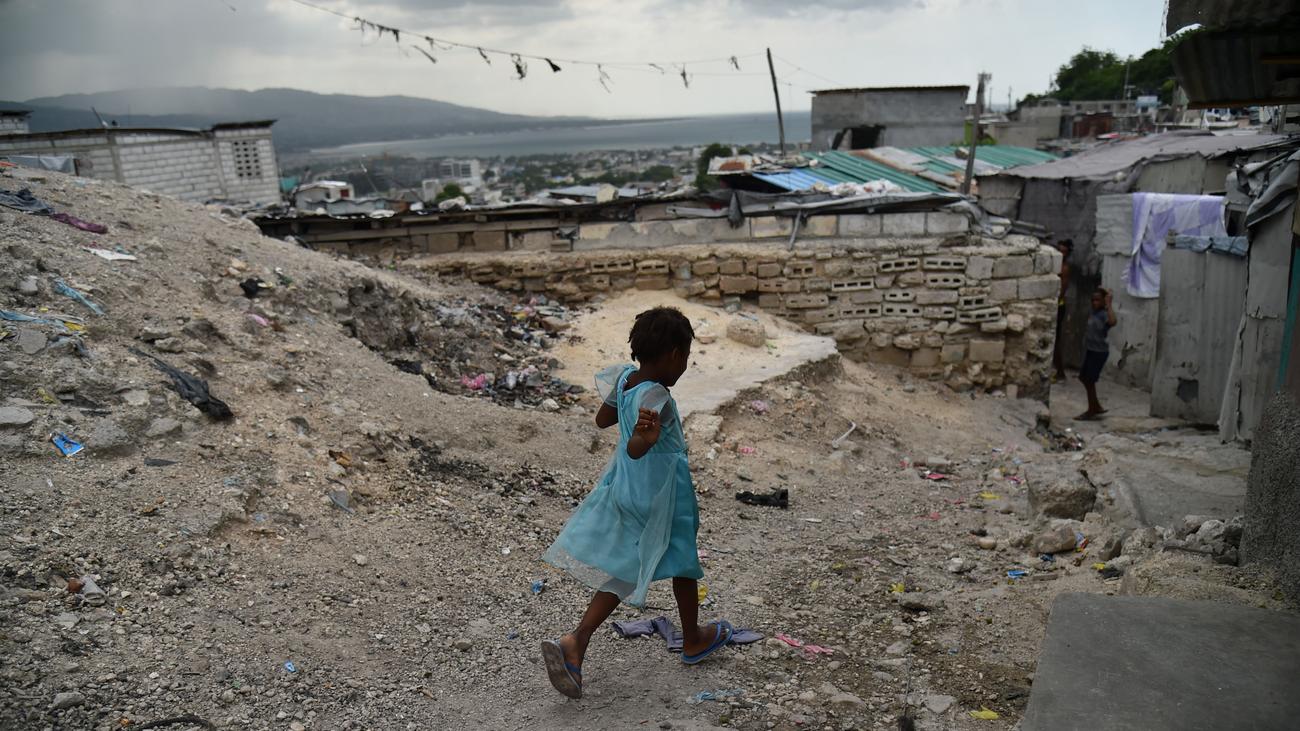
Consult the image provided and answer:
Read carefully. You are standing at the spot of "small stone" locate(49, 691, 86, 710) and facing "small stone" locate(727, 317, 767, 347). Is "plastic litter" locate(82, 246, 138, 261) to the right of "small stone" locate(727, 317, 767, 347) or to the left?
left

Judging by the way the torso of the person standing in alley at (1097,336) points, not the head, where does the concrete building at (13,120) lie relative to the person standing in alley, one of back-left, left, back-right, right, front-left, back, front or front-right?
front-right

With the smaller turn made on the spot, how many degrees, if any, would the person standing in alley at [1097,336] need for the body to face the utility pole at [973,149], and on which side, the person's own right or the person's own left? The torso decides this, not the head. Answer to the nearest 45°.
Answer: approximately 135° to the person's own right

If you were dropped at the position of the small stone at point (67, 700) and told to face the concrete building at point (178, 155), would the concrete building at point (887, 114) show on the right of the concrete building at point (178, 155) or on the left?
right

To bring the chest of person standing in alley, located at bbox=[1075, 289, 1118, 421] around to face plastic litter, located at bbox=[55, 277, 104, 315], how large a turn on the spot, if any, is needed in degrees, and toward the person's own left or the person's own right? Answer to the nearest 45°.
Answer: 0° — they already face it

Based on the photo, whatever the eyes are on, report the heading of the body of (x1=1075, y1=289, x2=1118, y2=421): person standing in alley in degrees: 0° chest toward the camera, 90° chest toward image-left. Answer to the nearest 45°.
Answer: approximately 45°

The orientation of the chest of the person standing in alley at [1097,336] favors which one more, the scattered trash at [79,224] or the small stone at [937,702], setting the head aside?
the scattered trash

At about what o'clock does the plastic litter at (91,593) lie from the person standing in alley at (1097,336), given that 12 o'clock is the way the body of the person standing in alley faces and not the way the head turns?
The plastic litter is roughly at 11 o'clock from the person standing in alley.

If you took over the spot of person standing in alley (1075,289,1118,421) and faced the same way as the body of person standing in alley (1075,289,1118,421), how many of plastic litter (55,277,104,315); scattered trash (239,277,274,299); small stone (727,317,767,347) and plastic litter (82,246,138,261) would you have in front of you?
4

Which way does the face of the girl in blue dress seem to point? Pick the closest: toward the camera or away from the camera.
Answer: away from the camera

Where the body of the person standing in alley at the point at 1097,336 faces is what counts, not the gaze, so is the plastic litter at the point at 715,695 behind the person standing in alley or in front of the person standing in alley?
in front

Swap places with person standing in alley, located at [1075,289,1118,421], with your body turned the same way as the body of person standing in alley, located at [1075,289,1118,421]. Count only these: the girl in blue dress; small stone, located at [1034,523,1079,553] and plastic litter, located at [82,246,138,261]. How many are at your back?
0

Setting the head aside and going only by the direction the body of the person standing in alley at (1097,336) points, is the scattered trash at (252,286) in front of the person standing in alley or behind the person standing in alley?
in front

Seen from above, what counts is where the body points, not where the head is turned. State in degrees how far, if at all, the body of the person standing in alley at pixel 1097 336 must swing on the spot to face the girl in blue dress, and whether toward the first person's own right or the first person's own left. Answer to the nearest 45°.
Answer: approximately 45° to the first person's own left

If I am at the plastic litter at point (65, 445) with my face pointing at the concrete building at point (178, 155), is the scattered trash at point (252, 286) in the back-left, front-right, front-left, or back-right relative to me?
front-right

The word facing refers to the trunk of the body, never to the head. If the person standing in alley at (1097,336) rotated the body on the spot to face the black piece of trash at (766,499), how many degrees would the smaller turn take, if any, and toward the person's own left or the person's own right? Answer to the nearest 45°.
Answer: approximately 45° to the person's own left

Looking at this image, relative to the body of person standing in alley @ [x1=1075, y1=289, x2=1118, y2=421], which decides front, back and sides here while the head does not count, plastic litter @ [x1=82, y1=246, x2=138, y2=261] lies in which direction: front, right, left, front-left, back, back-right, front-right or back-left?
front
